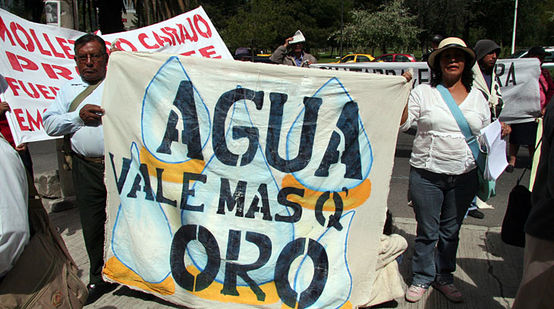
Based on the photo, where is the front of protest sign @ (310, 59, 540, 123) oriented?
toward the camera

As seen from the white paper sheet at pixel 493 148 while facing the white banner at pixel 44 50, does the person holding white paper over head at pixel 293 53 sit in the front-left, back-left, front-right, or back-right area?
front-right

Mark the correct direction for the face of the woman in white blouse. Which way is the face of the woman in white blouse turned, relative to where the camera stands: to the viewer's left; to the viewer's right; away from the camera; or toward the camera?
toward the camera

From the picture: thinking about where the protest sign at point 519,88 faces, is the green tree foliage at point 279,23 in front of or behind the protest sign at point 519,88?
behind

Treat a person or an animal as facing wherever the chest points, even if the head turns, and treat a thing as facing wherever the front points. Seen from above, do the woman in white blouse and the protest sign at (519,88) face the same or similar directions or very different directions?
same or similar directions

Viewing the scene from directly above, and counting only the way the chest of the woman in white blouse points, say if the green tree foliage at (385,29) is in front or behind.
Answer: behind

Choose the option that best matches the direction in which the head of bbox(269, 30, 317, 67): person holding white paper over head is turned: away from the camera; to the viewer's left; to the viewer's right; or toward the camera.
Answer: toward the camera

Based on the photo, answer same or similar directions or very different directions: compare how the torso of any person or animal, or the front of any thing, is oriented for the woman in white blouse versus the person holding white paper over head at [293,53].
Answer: same or similar directions

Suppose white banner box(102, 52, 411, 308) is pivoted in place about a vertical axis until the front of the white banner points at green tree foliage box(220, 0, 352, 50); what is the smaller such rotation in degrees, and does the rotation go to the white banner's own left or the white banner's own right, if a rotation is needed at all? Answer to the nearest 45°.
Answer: approximately 180°

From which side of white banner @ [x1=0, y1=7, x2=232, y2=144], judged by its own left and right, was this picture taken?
front

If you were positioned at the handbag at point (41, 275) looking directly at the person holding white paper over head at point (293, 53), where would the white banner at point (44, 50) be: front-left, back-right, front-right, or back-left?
front-left

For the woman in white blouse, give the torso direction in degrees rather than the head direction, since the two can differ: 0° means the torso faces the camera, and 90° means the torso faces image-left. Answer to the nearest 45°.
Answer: approximately 0°

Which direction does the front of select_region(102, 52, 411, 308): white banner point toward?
toward the camera

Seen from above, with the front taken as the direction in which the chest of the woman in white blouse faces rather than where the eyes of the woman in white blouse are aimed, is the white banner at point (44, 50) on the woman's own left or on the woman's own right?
on the woman's own right

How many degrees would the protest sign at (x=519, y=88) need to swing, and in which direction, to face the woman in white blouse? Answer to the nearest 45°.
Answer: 0° — it already faces them
